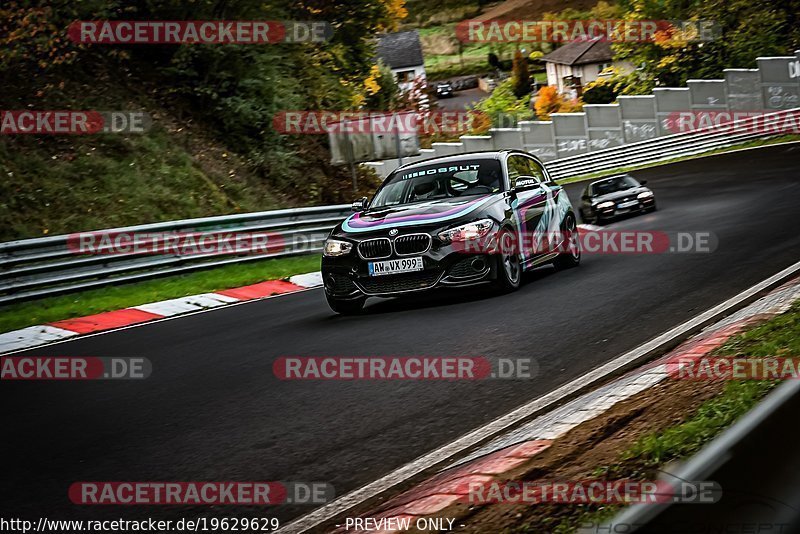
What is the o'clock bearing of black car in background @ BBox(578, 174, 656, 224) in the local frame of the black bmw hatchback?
The black car in background is roughly at 5 o'clock from the black bmw hatchback.

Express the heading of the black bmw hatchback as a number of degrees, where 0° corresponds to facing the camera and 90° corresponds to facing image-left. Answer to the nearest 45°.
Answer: approximately 45°

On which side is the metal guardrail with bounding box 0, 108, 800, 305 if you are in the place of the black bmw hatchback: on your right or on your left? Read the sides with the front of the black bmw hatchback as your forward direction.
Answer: on your right

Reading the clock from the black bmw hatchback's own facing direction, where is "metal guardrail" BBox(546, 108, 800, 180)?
The metal guardrail is roughly at 5 o'clock from the black bmw hatchback.
